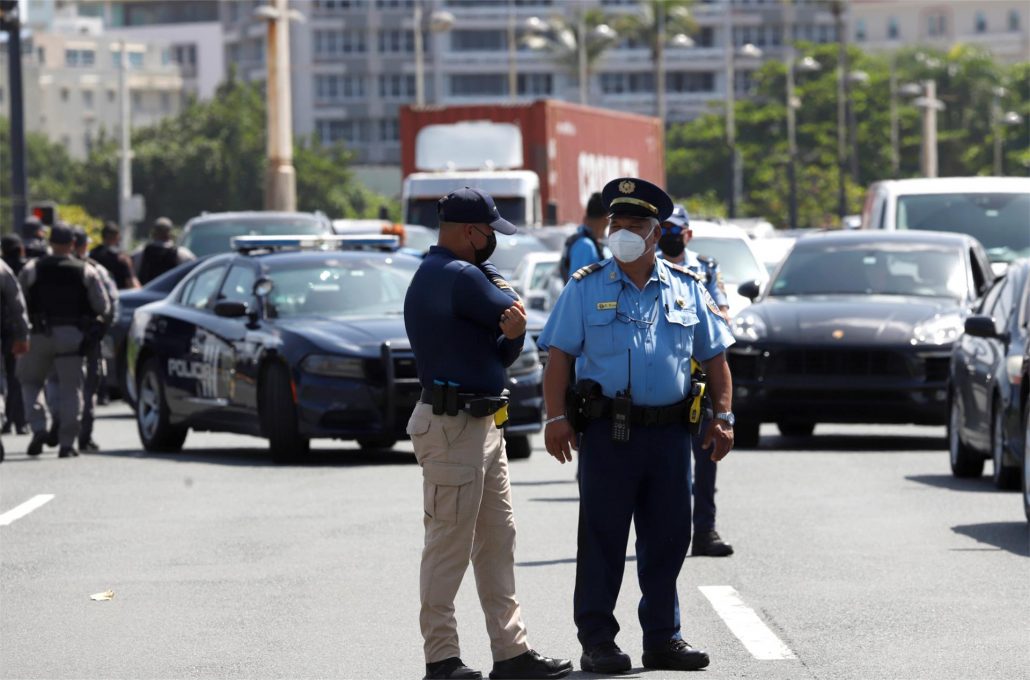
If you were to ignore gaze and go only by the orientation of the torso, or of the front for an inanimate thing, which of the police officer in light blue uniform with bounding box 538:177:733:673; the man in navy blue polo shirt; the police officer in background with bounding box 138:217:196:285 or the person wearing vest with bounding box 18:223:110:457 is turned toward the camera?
the police officer in light blue uniform

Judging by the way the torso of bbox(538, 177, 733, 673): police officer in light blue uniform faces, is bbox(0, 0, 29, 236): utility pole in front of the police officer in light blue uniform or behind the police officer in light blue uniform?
behind

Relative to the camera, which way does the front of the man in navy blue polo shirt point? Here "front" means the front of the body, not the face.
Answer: to the viewer's right

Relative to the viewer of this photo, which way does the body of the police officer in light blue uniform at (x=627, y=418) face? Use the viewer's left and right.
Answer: facing the viewer

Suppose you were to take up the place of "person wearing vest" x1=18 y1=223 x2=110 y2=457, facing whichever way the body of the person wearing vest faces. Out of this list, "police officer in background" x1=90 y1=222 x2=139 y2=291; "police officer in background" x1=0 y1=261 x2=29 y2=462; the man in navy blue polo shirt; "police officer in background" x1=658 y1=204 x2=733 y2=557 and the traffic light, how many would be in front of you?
2

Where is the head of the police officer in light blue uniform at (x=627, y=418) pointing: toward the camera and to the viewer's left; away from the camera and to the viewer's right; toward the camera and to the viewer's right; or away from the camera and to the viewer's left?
toward the camera and to the viewer's left

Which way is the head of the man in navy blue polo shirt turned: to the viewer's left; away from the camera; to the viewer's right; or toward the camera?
to the viewer's right

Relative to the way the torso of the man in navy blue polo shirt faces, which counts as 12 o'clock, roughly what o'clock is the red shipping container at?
The red shipping container is roughly at 9 o'clock from the man in navy blue polo shirt.

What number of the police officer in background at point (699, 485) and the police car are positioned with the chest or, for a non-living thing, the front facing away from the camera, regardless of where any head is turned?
0

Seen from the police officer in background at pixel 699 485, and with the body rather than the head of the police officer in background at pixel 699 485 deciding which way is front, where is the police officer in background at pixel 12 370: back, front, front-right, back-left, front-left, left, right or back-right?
back-right
